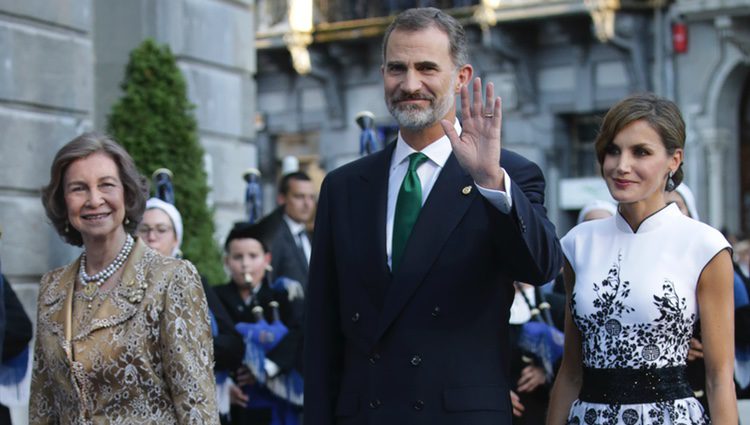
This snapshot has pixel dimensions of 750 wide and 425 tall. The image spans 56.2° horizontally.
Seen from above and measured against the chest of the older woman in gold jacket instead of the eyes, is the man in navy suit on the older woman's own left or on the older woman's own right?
on the older woman's own left

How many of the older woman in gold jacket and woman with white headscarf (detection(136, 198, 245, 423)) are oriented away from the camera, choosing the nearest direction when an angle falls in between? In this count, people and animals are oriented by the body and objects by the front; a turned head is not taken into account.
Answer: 0

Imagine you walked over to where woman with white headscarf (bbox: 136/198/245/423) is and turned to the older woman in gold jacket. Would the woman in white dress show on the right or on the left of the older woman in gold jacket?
left

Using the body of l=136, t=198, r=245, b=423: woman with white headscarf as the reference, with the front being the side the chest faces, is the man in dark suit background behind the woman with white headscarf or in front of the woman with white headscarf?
behind
